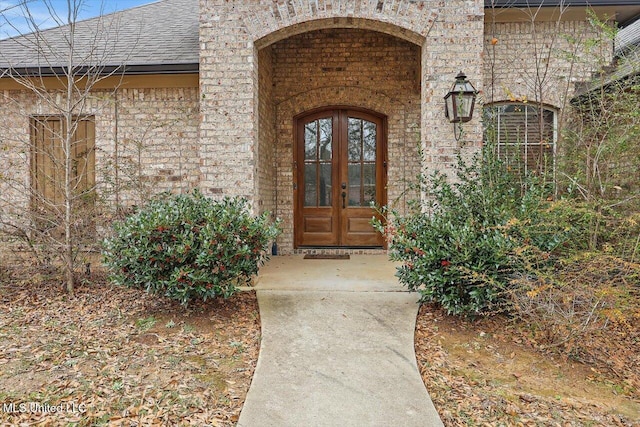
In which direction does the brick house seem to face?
toward the camera

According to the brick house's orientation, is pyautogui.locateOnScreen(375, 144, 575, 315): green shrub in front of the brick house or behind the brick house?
in front

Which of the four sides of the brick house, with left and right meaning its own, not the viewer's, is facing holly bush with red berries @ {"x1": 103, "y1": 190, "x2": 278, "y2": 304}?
front
